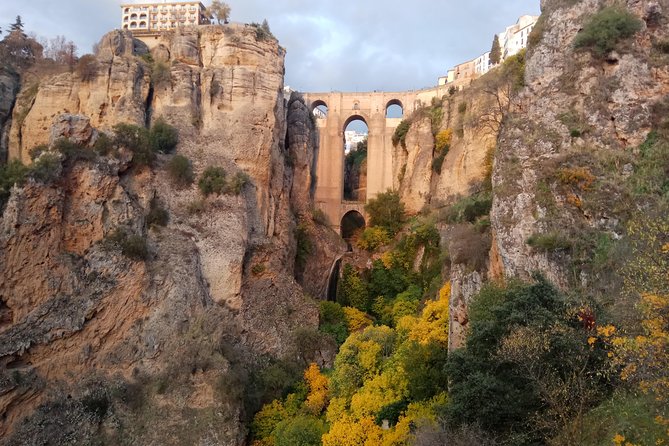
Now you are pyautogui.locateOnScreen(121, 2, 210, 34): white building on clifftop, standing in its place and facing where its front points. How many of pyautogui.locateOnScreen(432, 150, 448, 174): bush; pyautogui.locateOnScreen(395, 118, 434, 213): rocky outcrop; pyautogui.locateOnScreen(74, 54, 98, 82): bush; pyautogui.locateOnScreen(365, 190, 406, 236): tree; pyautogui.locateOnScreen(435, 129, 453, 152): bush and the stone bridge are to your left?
5

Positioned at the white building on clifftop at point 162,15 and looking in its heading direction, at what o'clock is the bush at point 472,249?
The bush is roughly at 11 o'clock from the white building on clifftop.

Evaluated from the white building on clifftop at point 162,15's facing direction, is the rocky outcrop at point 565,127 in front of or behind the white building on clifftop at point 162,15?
in front

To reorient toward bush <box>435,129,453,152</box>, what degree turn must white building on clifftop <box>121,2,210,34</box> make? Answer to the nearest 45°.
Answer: approximately 90° to its left

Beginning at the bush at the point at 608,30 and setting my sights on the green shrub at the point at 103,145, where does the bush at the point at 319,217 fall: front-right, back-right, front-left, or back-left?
front-right

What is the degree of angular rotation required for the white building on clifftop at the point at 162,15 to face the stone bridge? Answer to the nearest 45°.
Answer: approximately 90° to its left

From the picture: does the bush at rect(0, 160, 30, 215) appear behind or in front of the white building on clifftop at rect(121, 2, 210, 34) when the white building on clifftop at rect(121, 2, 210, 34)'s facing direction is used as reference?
in front

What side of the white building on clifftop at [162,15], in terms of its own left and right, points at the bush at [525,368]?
front

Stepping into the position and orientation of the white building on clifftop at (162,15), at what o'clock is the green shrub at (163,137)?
The green shrub is roughly at 12 o'clock from the white building on clifftop.

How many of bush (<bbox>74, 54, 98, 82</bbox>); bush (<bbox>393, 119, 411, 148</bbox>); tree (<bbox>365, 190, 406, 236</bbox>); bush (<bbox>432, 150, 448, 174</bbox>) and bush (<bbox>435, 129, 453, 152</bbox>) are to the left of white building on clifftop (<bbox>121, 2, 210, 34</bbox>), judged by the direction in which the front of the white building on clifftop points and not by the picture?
4

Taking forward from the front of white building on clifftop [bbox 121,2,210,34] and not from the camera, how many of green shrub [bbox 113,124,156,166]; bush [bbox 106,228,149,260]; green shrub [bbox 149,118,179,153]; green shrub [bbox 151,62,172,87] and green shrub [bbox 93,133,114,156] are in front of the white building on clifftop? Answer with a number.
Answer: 5

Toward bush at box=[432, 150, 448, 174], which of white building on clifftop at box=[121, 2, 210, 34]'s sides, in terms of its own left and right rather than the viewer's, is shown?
left

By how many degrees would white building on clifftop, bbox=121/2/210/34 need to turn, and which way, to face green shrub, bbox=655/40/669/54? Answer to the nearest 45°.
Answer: approximately 45° to its left

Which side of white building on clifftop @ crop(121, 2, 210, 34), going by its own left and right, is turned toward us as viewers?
front
